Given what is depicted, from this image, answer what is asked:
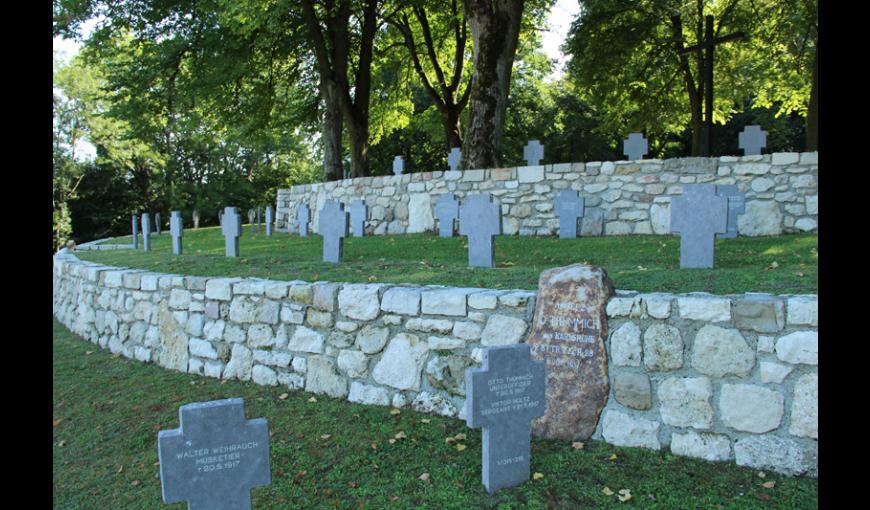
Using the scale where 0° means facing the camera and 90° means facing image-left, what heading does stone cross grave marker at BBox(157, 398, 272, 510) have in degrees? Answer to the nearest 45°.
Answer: approximately 0°

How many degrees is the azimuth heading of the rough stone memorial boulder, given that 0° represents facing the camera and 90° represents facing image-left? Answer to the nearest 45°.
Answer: approximately 0°

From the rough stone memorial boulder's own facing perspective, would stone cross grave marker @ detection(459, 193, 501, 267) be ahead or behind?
behind

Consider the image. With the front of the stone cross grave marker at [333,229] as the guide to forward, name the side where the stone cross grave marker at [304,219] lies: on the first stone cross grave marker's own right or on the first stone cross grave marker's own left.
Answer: on the first stone cross grave marker's own right

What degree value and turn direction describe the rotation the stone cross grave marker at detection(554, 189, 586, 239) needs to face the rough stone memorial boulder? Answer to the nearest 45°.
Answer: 0° — it already faces it

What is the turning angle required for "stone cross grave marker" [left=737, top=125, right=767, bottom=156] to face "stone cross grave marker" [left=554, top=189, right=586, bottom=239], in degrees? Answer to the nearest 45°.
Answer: approximately 45° to its right

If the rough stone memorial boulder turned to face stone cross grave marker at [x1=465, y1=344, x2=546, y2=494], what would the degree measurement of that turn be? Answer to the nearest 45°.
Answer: approximately 45° to its right

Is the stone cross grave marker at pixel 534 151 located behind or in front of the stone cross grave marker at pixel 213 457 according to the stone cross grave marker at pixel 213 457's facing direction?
behind
